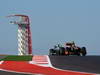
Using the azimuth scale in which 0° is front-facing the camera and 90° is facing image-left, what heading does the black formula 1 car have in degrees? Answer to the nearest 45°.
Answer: approximately 45°
